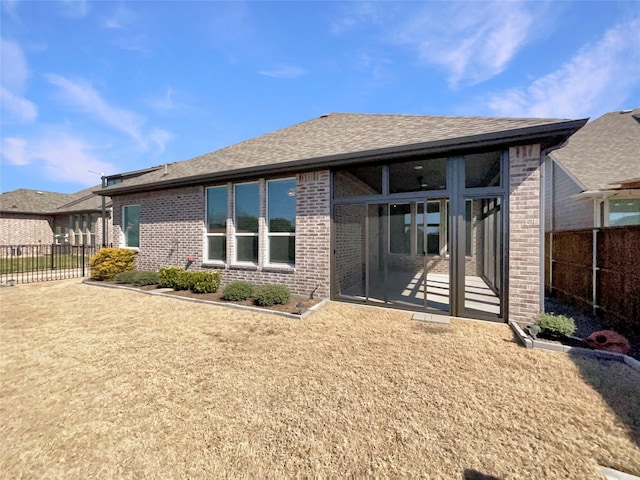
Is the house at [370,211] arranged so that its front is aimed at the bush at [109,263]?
no

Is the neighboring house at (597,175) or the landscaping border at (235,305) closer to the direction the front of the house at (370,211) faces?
the neighboring house

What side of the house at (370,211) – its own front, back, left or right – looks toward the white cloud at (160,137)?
left

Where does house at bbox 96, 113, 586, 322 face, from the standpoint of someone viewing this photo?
facing away from the viewer and to the right of the viewer

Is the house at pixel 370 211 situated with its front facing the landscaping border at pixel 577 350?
no

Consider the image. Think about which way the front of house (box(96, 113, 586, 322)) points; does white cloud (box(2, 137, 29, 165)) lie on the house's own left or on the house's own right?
on the house's own left

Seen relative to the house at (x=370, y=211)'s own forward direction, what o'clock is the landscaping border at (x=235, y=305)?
The landscaping border is roughly at 7 o'clock from the house.

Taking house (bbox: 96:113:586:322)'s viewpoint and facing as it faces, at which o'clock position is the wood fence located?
The wood fence is roughly at 2 o'clock from the house.

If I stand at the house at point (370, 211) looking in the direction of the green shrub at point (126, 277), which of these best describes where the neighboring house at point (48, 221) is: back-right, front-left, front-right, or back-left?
front-right

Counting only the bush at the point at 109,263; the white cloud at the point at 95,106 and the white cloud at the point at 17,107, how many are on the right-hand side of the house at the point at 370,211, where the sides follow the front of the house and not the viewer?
0

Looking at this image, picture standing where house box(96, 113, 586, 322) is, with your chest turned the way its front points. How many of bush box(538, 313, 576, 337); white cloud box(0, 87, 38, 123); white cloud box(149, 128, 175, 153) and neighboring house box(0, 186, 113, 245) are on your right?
1

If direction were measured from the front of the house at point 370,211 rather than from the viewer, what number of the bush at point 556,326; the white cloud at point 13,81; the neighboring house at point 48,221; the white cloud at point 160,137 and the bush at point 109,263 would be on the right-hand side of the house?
1

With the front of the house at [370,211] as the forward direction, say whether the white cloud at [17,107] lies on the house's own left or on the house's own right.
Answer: on the house's own left

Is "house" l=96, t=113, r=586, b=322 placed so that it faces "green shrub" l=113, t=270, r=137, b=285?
no
